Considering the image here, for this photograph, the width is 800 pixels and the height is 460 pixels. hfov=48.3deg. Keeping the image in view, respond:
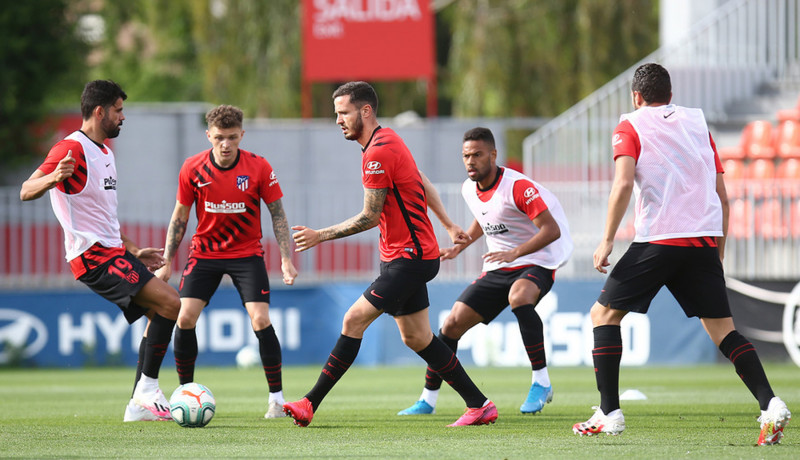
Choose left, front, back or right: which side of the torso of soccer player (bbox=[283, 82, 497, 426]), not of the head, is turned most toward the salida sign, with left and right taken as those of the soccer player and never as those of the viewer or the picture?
right

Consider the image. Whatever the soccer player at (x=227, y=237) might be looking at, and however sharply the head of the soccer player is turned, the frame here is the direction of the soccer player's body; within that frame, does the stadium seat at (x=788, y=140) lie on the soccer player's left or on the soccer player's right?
on the soccer player's left

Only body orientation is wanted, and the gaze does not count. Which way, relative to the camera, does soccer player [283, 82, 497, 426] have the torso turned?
to the viewer's left

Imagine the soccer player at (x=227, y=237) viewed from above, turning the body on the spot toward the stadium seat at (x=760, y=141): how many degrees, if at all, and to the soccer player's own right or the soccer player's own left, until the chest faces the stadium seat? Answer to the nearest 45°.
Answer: approximately 135° to the soccer player's own left

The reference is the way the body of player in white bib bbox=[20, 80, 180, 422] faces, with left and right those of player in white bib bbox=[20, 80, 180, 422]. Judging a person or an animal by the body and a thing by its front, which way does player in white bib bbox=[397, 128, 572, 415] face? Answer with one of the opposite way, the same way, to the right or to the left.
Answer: to the right

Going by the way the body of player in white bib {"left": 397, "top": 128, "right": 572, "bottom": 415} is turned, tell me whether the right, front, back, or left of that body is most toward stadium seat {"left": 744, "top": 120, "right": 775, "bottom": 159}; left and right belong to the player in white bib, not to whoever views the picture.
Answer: back

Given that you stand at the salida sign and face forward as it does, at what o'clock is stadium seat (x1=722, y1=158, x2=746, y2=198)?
The stadium seat is roughly at 10 o'clock from the salida sign.

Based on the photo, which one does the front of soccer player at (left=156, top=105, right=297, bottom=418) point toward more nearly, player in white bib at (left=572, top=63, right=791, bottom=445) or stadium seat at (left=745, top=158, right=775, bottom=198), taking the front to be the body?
the player in white bib

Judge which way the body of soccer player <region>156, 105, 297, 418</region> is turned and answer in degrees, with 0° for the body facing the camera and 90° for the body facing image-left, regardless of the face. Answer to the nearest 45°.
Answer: approximately 0°
